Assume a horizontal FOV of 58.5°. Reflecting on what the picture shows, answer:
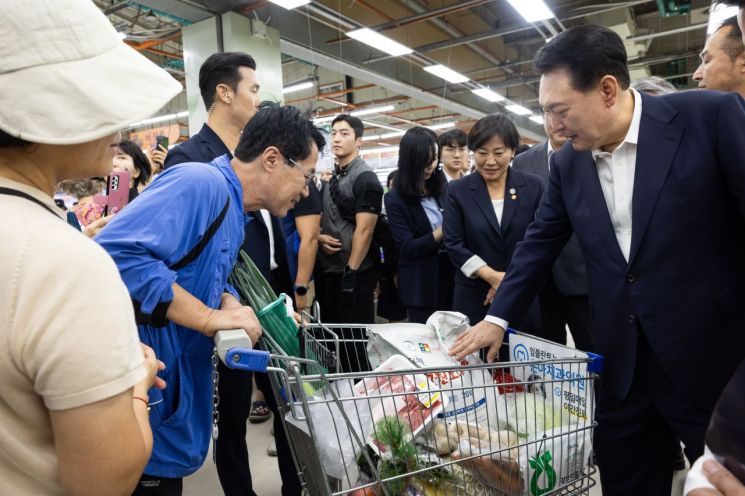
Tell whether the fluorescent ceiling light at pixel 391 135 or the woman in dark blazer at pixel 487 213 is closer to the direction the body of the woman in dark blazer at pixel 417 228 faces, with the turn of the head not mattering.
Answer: the woman in dark blazer

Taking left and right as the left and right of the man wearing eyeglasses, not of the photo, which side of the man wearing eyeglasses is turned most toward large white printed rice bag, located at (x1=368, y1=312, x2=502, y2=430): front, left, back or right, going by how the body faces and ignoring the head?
front

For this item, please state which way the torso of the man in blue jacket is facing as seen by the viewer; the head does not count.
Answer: to the viewer's right

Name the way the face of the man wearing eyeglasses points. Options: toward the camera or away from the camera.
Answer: toward the camera

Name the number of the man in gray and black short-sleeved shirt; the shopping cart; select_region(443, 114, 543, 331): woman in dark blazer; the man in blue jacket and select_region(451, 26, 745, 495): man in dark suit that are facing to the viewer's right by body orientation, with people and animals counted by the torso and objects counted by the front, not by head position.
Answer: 2

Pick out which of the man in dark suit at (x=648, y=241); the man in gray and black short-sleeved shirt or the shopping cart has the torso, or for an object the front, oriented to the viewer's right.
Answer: the shopping cart

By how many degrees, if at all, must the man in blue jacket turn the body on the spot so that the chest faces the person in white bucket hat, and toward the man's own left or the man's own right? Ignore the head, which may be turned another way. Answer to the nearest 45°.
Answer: approximately 90° to the man's own right

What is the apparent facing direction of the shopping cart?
to the viewer's right

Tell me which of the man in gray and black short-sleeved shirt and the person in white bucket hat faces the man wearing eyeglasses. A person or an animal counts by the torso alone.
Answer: the person in white bucket hat

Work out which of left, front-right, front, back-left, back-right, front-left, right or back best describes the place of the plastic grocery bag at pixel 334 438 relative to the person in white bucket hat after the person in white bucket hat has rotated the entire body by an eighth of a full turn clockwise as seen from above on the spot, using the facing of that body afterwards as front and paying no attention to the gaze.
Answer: front-left

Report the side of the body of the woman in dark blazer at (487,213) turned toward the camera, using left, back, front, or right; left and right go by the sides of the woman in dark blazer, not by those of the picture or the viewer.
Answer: front
